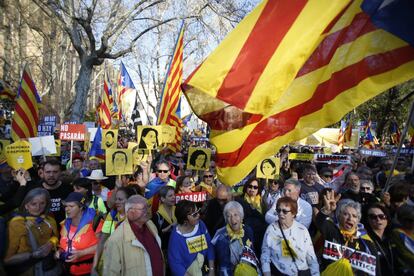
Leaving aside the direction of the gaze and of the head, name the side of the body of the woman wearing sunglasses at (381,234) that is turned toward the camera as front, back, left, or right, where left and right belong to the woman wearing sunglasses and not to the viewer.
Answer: front

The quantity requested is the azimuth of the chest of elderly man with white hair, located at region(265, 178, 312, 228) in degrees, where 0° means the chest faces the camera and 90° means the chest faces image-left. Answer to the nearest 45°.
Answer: approximately 45°

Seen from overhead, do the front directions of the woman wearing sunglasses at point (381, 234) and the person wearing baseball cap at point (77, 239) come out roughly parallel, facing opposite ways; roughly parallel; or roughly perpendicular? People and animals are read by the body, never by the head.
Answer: roughly parallel

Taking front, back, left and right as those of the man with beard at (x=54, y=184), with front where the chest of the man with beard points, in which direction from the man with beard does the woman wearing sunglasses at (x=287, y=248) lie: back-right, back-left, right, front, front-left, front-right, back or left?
front-left

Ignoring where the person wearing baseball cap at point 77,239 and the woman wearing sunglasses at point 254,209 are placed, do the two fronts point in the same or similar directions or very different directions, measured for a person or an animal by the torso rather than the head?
same or similar directions

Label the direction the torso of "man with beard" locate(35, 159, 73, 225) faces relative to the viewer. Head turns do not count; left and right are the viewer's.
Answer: facing the viewer

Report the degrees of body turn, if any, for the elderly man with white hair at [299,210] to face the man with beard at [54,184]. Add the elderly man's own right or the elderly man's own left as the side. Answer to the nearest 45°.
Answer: approximately 45° to the elderly man's own right

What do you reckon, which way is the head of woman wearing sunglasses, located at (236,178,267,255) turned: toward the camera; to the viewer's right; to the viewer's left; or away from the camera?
toward the camera

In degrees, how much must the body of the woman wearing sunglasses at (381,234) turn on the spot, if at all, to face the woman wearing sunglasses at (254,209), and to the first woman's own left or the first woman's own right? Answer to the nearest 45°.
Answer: approximately 90° to the first woman's own right

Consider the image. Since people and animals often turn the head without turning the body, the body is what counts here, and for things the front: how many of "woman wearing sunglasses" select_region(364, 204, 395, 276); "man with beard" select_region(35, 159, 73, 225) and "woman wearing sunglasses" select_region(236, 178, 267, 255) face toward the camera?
3

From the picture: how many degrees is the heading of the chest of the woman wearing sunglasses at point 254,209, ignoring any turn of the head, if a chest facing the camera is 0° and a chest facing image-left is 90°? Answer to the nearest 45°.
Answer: approximately 0°

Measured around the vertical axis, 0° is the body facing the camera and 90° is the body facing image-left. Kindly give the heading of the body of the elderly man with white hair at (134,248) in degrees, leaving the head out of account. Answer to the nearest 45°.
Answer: approximately 315°
